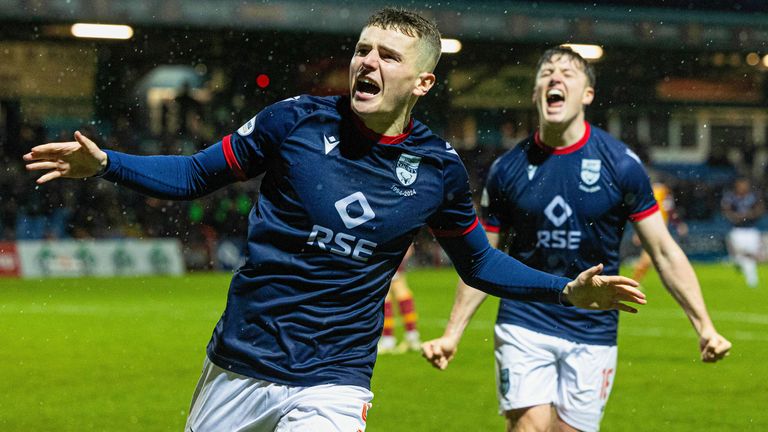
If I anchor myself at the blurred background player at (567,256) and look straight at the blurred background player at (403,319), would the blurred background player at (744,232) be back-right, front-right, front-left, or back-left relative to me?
front-right

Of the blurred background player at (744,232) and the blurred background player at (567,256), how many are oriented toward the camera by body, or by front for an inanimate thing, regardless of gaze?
2

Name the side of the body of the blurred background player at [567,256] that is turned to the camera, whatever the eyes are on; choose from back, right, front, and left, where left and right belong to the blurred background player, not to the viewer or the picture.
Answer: front

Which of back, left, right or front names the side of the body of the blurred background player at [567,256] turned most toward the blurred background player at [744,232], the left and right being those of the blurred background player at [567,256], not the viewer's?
back

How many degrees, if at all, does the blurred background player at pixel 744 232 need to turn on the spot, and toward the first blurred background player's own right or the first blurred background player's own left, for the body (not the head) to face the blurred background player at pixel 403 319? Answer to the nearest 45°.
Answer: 0° — they already face them

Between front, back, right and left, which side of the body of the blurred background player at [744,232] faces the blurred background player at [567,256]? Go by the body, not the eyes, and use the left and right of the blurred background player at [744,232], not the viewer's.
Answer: front

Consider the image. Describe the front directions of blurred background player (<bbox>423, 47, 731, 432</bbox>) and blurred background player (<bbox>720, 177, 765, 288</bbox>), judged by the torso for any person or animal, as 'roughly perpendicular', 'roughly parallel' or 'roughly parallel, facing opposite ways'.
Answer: roughly parallel

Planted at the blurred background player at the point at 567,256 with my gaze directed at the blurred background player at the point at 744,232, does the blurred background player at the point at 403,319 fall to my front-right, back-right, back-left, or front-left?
front-left

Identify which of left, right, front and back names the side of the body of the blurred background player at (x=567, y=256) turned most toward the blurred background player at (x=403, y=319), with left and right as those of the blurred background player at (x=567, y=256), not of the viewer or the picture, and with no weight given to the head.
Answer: back

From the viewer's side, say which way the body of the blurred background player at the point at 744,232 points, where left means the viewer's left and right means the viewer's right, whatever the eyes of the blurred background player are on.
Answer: facing the viewer
